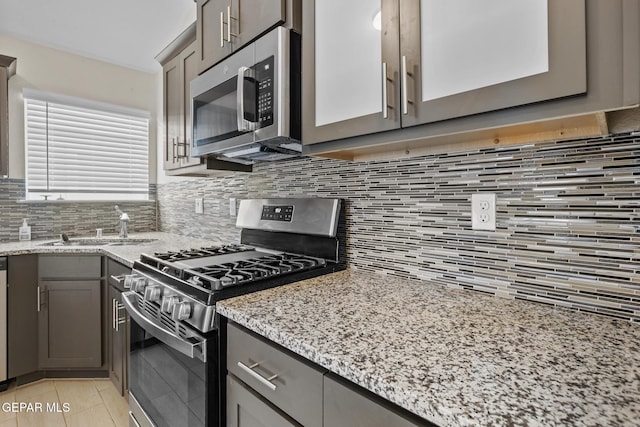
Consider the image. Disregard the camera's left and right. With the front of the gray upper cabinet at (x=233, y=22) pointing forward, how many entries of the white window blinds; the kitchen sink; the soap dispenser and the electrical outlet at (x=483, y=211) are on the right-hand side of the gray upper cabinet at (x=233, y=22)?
3

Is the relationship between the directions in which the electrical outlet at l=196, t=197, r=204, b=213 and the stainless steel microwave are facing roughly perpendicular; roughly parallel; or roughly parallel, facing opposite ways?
roughly parallel

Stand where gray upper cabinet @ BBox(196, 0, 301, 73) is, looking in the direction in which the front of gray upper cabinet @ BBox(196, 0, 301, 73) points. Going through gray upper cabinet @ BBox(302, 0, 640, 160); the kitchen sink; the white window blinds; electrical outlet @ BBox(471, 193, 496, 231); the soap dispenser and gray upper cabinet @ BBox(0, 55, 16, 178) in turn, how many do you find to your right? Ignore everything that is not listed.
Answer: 4

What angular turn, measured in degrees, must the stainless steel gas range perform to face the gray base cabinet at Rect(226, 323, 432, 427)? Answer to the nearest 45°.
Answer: approximately 45° to its left

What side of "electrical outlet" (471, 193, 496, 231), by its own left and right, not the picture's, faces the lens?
front

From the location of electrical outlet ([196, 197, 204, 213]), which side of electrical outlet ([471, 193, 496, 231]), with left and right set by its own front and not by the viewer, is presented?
right

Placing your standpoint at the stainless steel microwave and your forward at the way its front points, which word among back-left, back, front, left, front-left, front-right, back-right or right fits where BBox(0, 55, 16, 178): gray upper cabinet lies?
right

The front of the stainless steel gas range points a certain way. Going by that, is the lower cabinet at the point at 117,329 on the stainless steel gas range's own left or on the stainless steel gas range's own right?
on the stainless steel gas range's own right

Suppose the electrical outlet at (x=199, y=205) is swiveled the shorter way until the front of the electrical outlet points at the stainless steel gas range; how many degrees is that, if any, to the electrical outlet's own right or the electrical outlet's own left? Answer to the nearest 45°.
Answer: approximately 45° to the electrical outlet's own left

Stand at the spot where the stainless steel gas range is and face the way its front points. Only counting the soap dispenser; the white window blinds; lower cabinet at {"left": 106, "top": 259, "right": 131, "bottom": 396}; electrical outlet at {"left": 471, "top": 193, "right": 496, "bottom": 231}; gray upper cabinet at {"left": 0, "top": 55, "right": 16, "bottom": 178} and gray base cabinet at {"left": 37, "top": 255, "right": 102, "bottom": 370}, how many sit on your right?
5

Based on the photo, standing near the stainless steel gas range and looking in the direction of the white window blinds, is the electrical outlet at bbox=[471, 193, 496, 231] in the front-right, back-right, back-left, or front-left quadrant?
back-right
